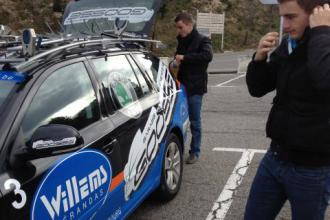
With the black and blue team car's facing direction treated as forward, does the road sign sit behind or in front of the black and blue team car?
behind

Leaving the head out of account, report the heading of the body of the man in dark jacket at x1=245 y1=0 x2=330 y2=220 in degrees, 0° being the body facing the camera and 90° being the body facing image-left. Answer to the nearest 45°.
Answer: approximately 45°

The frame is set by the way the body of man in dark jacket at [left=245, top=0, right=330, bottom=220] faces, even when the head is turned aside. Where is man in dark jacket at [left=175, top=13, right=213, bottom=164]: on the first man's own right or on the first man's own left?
on the first man's own right

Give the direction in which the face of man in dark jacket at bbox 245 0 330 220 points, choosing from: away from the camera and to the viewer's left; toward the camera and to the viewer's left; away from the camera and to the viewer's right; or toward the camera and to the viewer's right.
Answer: toward the camera and to the viewer's left

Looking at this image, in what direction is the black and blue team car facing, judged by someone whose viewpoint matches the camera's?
facing the viewer and to the left of the viewer

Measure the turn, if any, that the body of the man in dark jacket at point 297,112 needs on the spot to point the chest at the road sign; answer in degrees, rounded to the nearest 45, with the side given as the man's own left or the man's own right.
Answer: approximately 135° to the man's own right

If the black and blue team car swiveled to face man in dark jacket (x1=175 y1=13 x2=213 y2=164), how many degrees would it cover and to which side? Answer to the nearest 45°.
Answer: approximately 180°

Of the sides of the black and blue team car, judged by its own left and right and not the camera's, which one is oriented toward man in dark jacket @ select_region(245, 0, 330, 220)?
left
